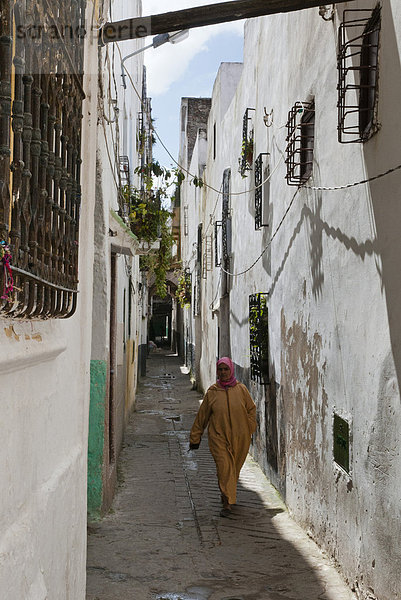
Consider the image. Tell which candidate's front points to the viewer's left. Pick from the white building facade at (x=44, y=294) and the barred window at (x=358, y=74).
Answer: the barred window

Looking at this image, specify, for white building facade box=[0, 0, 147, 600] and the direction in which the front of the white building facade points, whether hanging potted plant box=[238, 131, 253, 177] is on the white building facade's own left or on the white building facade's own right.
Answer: on the white building facade's own left

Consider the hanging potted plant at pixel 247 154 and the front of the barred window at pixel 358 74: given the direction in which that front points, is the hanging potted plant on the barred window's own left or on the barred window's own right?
on the barred window's own right

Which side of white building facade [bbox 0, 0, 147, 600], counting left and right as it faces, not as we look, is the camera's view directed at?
right

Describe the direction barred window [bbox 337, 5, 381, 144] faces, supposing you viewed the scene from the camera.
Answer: facing to the left of the viewer
